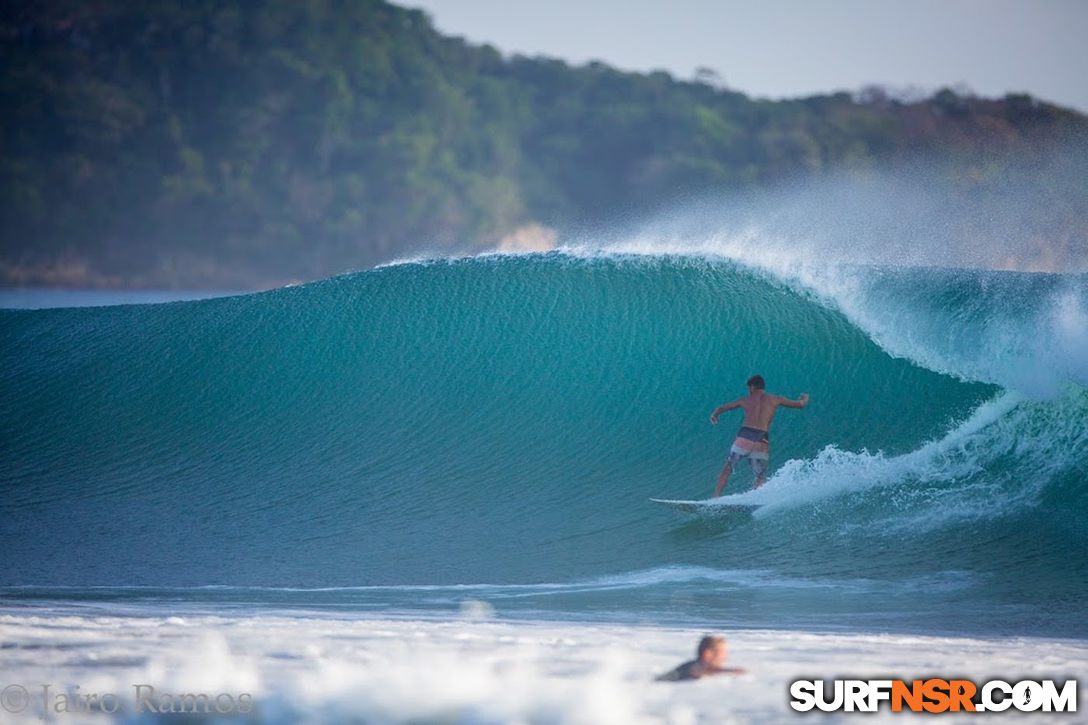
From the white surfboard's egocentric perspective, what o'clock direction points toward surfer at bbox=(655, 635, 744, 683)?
The surfer is roughly at 9 o'clock from the white surfboard.

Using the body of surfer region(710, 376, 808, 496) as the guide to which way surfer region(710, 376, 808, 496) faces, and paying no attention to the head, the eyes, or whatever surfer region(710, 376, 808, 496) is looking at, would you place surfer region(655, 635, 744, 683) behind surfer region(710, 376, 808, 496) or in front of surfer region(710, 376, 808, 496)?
behind

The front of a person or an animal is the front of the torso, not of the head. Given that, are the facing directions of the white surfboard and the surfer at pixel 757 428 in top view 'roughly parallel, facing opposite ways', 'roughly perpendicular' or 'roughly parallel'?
roughly perpendicular

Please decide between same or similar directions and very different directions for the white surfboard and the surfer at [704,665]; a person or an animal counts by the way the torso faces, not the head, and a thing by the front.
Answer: very different directions

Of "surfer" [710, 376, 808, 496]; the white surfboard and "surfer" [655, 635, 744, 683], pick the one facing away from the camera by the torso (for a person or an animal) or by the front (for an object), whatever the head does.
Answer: "surfer" [710, 376, 808, 496]

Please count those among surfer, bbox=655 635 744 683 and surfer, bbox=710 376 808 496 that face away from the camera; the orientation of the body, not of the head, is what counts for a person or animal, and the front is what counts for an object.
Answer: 1

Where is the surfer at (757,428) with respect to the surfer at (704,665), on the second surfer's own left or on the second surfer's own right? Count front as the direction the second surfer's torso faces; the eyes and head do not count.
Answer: on the second surfer's own left

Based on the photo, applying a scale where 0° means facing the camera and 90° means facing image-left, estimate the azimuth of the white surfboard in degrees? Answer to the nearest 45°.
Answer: approximately 90°

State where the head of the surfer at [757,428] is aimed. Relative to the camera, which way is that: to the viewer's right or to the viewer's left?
to the viewer's left

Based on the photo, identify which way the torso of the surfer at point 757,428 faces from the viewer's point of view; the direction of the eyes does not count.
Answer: away from the camera
